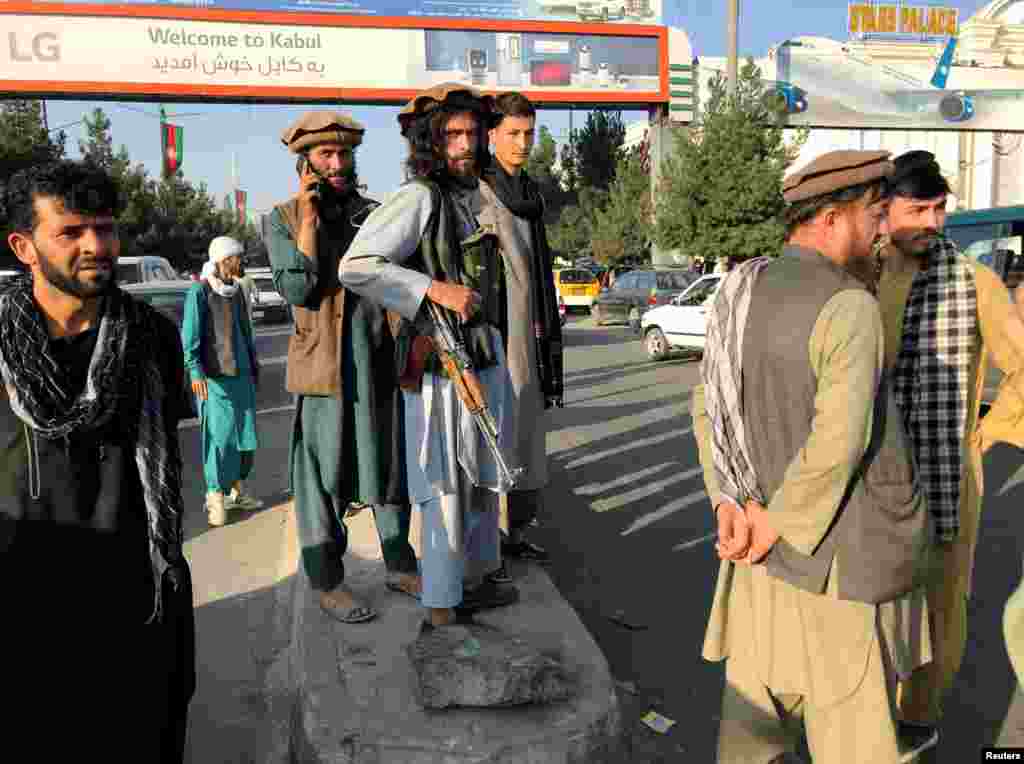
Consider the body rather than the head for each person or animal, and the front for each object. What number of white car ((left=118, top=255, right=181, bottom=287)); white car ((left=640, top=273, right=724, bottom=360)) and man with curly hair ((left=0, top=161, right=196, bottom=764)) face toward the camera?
1

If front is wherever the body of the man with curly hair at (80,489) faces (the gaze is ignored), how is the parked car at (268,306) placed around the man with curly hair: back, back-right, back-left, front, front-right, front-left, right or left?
back

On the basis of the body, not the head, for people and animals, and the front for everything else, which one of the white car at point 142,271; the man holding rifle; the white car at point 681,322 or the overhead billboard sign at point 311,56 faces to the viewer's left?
the white car at point 681,322

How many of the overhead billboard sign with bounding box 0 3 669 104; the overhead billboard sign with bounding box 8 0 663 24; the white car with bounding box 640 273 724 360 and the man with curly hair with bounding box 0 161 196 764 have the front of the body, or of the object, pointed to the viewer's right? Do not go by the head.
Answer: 0

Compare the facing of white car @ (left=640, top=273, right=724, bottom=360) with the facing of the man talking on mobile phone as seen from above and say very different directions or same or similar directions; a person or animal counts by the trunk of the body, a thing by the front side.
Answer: very different directions

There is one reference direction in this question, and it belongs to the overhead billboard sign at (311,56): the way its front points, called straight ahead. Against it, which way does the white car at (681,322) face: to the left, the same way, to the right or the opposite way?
to the right

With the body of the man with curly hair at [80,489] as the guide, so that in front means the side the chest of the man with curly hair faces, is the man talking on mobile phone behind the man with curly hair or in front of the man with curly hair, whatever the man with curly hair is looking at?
behind

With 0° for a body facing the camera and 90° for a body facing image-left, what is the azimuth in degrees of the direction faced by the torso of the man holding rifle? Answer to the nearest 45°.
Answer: approximately 315°

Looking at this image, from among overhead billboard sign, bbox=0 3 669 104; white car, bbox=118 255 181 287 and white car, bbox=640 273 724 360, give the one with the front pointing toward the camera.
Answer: the overhead billboard sign

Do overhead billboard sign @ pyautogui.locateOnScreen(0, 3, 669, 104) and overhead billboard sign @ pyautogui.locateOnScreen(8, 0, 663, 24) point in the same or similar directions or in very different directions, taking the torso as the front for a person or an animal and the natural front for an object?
same or similar directions

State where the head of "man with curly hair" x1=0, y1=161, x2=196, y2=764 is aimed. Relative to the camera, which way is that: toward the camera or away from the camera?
toward the camera

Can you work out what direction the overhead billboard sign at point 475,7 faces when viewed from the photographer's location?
facing the viewer

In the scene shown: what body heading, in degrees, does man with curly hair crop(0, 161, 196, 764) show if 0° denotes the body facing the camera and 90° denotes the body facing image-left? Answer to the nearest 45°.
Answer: approximately 0°
